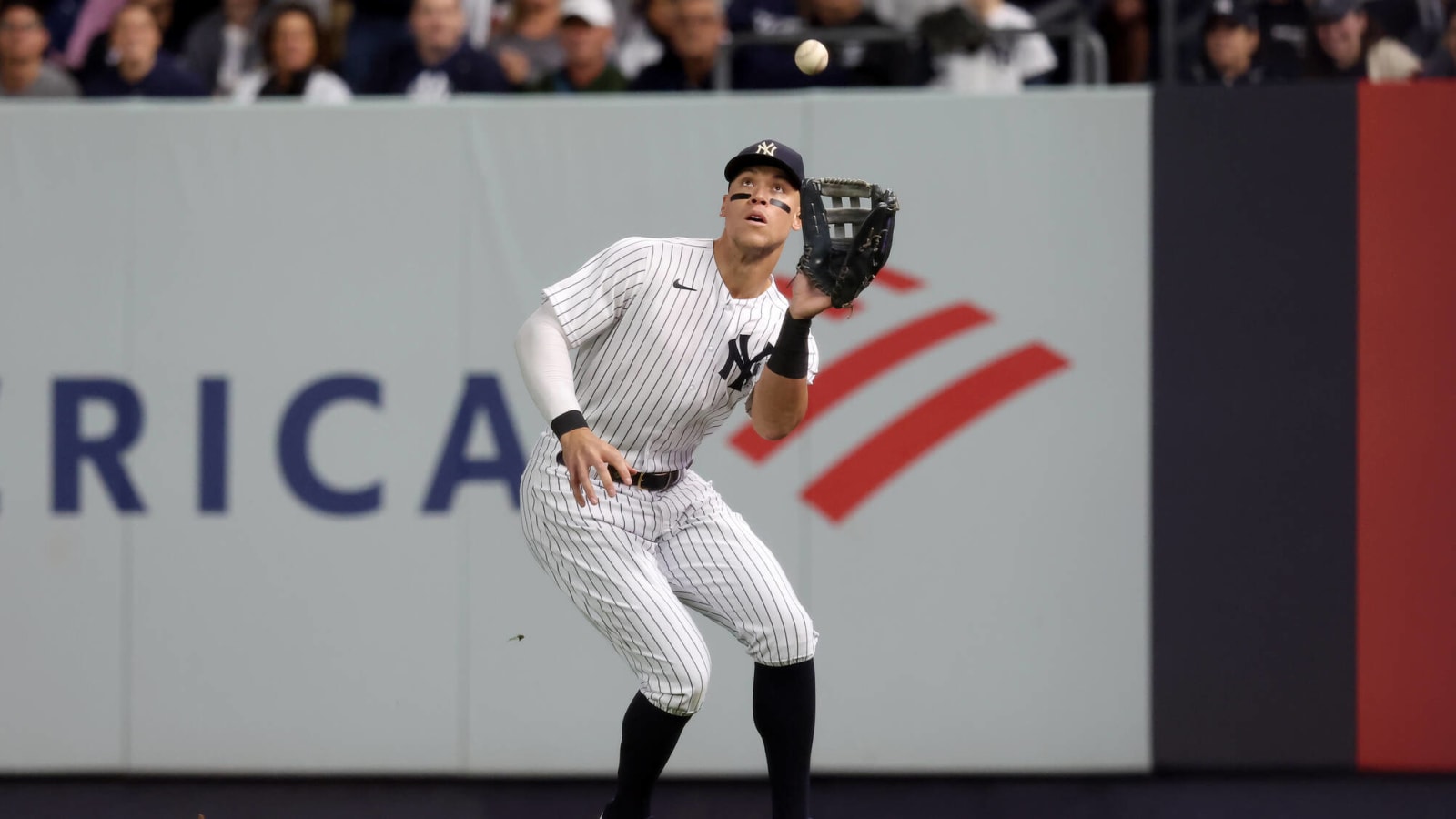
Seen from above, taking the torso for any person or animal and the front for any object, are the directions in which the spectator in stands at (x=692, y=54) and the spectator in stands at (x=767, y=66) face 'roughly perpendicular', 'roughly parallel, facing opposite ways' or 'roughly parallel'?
roughly parallel

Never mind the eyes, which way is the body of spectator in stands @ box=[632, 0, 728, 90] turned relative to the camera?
toward the camera

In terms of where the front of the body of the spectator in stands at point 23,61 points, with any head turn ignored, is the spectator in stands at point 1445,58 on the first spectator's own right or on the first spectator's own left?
on the first spectator's own left

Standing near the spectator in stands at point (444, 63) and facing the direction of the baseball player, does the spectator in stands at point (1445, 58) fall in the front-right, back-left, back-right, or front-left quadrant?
front-left

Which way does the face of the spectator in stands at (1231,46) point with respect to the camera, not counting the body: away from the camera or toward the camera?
toward the camera

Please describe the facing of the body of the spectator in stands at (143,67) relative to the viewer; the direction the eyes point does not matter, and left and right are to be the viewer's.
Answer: facing the viewer

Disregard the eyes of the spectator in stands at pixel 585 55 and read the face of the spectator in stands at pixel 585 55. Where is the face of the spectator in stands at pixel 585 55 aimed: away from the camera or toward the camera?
toward the camera

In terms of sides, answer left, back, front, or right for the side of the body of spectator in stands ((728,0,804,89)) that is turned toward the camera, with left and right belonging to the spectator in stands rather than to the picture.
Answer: front

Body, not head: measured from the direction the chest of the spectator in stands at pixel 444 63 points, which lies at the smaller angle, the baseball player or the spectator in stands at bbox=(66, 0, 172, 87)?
the baseball player

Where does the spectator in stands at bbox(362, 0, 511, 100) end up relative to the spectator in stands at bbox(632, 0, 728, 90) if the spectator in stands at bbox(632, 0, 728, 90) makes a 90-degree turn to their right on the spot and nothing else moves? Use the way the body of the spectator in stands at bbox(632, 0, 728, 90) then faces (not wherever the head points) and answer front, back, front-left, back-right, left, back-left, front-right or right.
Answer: front

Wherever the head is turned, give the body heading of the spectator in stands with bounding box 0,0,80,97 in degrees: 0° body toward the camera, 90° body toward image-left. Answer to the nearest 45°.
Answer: approximately 0°

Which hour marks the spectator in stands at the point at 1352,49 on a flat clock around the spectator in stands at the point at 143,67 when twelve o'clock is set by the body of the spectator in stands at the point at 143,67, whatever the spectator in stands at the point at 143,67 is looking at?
the spectator in stands at the point at 1352,49 is roughly at 10 o'clock from the spectator in stands at the point at 143,67.
